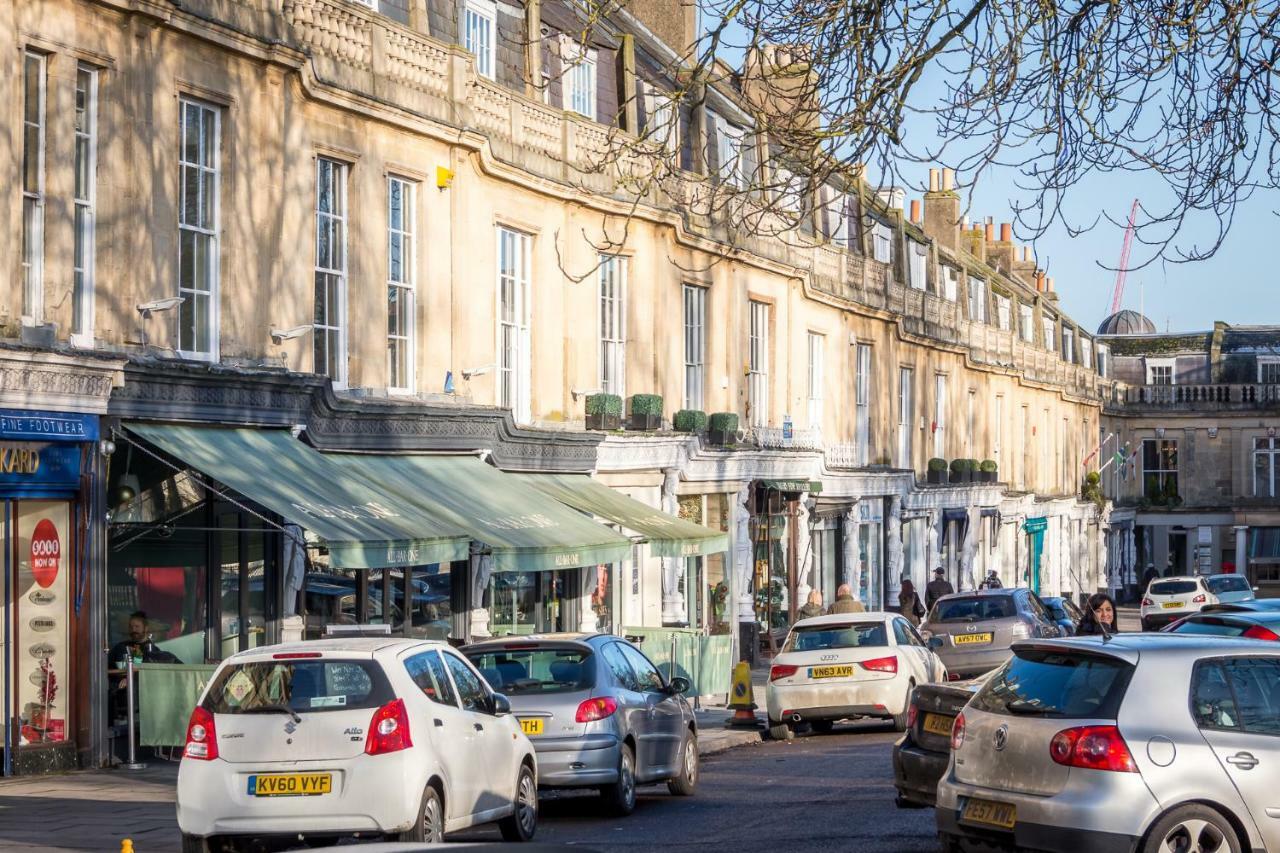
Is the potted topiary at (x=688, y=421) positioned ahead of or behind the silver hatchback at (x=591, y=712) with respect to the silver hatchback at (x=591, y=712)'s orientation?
ahead

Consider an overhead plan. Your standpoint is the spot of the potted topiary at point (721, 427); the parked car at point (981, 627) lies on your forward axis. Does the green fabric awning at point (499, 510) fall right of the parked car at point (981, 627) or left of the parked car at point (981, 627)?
right

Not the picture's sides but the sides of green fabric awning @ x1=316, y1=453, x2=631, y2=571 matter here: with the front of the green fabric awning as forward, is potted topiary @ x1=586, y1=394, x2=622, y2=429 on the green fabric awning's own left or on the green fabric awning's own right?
on the green fabric awning's own left

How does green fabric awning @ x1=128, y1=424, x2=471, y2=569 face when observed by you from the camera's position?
facing the viewer and to the right of the viewer

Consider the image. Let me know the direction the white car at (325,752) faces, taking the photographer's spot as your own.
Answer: facing away from the viewer and to the right of the viewer

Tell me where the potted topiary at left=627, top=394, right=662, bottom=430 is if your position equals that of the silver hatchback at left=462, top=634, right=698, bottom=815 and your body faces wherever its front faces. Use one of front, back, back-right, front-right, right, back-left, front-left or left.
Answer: front-left

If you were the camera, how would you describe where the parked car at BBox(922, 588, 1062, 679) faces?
facing away from the viewer and to the right of the viewer

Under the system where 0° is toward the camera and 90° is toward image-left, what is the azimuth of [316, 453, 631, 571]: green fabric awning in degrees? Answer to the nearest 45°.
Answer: approximately 315°

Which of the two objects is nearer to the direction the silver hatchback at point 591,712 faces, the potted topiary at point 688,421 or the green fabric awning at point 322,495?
the potted topiary

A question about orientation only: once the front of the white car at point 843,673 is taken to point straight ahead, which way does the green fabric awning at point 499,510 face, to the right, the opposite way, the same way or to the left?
to the right

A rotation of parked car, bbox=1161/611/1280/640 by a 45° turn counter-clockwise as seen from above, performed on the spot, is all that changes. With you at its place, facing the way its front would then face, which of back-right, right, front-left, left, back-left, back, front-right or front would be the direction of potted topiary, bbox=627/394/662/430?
front-left

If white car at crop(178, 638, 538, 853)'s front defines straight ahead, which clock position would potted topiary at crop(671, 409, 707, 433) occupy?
The potted topiary is roughly at 11 o'clock from the white car.

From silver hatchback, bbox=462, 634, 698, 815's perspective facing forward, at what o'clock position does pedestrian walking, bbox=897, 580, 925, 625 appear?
The pedestrian walking is roughly at 11 o'clock from the silver hatchback.

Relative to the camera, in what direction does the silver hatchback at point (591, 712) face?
facing away from the viewer and to the right of the viewer

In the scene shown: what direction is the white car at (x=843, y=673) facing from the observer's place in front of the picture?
facing away from the viewer and to the right of the viewer

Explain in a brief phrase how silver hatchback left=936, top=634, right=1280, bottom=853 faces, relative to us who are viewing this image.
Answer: facing away from the viewer and to the right of the viewer

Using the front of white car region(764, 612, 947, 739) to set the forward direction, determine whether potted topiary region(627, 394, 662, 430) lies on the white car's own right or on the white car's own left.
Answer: on the white car's own left
